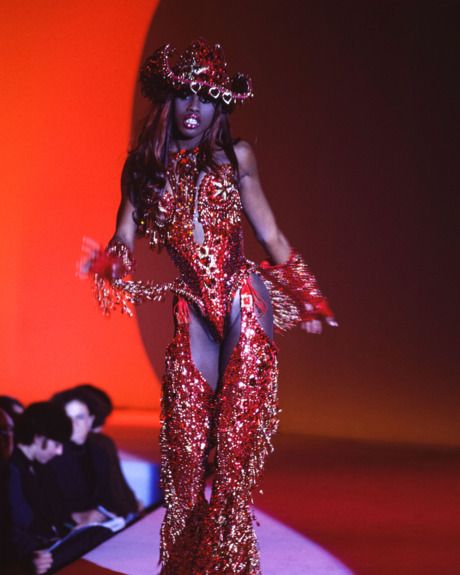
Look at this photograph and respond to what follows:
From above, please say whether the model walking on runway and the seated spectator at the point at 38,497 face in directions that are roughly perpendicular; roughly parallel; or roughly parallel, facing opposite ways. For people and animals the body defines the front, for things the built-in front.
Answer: roughly perpendicular

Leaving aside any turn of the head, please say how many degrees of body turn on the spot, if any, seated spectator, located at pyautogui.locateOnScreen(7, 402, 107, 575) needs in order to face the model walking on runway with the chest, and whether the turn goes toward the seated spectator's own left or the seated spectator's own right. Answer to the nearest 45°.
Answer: approximately 45° to the seated spectator's own right

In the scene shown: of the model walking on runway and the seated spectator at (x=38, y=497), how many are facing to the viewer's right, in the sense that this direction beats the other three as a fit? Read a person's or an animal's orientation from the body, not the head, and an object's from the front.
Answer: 1

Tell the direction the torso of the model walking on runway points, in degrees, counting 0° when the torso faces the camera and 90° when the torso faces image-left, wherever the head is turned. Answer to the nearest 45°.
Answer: approximately 0°

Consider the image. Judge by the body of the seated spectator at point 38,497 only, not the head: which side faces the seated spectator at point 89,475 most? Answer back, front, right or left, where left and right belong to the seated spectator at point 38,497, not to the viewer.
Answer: left

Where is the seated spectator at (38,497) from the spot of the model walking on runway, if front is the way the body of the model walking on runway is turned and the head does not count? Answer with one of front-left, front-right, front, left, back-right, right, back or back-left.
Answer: back-right

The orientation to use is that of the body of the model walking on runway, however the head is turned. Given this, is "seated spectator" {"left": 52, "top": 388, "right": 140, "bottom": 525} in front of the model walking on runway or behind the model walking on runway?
behind

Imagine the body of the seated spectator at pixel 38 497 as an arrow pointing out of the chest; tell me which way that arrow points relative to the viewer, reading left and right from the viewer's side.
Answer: facing to the right of the viewer
